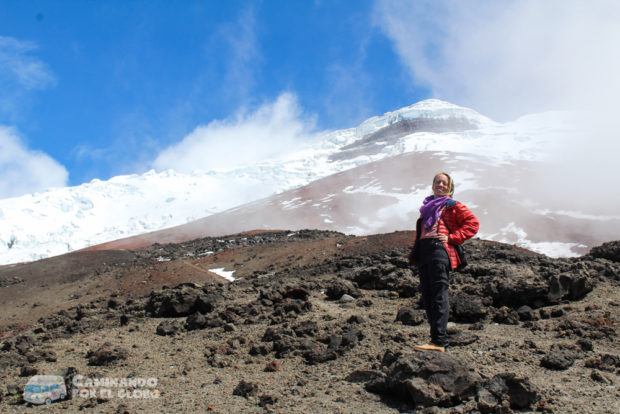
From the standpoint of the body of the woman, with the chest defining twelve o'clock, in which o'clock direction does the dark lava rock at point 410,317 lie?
The dark lava rock is roughly at 4 o'clock from the woman.

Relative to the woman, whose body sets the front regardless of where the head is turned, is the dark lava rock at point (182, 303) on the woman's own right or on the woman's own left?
on the woman's own right

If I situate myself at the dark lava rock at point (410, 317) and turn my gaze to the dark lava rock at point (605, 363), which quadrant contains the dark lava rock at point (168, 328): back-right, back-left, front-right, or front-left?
back-right

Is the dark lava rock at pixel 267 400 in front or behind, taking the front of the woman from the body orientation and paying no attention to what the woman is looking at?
in front

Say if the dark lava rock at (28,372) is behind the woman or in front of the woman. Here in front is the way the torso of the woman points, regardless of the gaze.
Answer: in front

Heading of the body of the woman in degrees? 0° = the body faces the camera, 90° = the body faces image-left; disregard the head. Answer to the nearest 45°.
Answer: approximately 45°

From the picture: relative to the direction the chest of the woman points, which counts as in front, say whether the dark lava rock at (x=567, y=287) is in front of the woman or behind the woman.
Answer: behind

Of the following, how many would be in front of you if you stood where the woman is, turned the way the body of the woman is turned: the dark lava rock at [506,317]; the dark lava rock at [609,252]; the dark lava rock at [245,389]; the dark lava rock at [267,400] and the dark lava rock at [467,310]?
2
